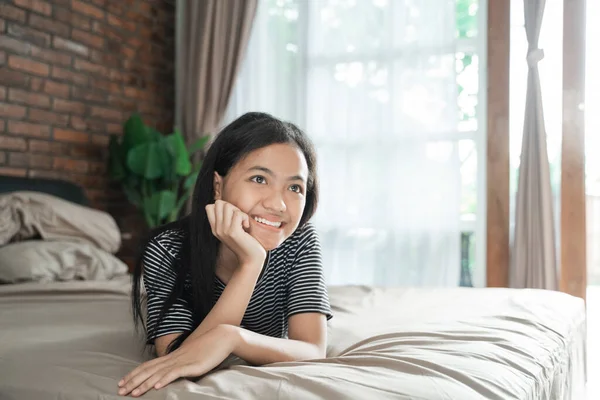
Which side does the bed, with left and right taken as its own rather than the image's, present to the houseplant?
left

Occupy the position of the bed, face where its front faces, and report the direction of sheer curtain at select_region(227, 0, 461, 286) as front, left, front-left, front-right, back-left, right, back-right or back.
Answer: left

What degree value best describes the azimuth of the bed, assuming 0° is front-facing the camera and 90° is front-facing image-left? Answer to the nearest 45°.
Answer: approximately 270°

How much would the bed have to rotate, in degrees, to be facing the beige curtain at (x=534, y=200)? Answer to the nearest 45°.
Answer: approximately 45° to its left

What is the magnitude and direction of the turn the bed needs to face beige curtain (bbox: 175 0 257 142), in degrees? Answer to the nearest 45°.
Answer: approximately 90° to its left
